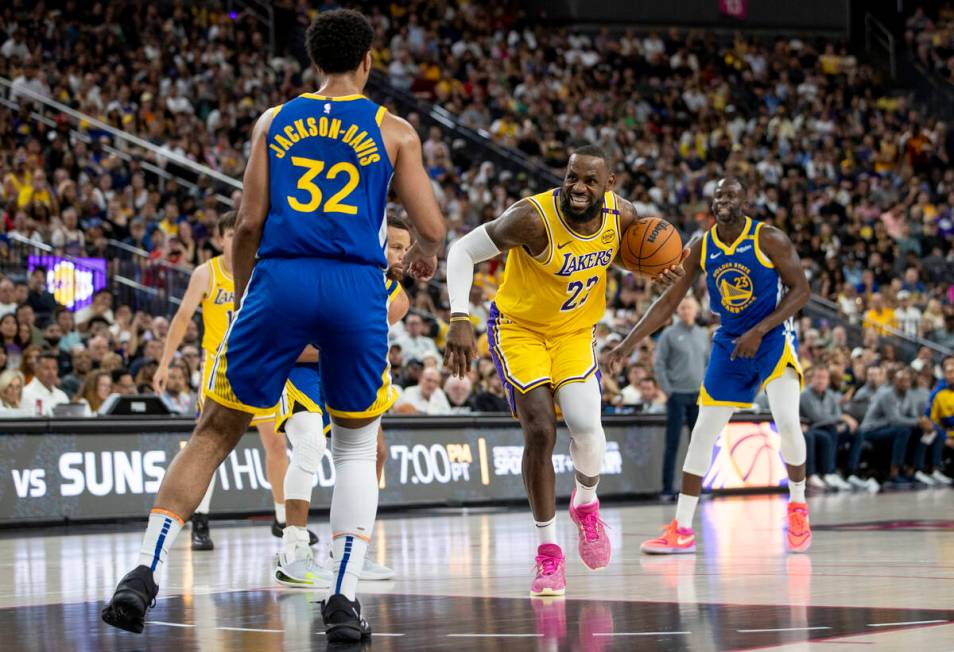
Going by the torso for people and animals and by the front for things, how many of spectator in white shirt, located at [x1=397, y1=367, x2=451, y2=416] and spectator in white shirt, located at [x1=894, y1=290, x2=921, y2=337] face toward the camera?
2

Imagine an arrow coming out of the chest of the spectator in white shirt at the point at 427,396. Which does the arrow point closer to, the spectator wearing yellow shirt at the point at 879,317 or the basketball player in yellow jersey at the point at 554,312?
the basketball player in yellow jersey

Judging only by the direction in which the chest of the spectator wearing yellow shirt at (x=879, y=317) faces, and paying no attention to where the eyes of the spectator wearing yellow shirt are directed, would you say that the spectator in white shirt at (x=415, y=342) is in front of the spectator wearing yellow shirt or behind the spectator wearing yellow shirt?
in front

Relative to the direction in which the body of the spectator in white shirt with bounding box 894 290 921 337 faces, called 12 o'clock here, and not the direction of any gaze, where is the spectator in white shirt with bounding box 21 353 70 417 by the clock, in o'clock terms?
the spectator in white shirt with bounding box 21 353 70 417 is roughly at 1 o'clock from the spectator in white shirt with bounding box 894 290 921 337.

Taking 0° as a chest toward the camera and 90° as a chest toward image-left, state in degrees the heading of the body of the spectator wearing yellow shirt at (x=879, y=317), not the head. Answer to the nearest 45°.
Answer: approximately 0°

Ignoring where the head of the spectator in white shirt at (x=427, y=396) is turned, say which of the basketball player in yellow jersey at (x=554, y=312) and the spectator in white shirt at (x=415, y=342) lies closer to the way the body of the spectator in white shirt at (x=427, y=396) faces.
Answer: the basketball player in yellow jersey

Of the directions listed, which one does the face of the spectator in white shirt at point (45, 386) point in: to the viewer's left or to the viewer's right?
to the viewer's right

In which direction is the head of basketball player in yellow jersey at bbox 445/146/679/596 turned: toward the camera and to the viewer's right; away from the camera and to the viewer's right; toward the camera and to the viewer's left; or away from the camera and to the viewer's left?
toward the camera and to the viewer's left

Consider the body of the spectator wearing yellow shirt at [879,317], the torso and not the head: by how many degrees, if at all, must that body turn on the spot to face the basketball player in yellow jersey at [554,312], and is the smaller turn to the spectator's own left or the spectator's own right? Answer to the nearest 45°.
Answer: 0° — they already face them

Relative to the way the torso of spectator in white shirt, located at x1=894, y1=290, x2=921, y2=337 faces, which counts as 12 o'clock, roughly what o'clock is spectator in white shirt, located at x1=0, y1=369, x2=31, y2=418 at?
spectator in white shirt, located at x1=0, y1=369, x2=31, y2=418 is roughly at 1 o'clock from spectator in white shirt, located at x1=894, y1=290, x2=921, y2=337.
